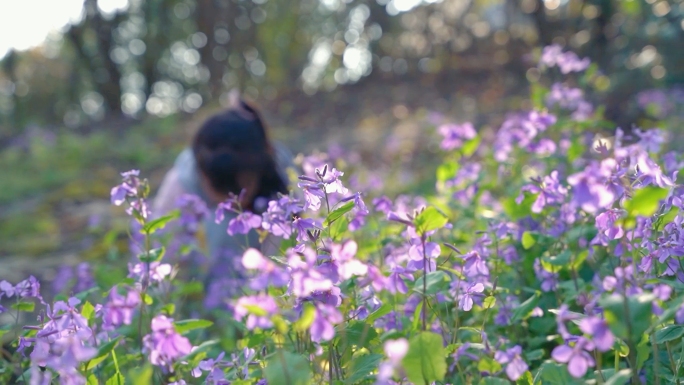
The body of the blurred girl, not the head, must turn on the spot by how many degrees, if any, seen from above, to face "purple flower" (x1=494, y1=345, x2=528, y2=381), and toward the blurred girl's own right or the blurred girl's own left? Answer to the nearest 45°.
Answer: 0° — they already face it

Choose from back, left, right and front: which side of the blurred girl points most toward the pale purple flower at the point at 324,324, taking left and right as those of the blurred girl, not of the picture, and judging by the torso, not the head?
front

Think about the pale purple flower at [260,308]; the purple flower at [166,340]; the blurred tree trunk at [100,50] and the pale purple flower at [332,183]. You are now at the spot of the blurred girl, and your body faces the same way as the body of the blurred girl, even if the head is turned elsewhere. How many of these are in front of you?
3

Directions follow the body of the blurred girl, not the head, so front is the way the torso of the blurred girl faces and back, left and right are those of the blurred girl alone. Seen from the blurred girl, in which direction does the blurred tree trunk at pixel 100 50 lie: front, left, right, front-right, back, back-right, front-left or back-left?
back

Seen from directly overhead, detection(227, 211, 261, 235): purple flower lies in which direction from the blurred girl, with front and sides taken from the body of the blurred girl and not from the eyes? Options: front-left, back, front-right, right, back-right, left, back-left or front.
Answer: front

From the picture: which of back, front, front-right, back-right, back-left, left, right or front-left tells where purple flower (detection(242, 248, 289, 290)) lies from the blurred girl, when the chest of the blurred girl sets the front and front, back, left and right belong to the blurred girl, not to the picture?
front

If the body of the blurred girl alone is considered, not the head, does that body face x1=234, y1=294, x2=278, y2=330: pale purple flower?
yes

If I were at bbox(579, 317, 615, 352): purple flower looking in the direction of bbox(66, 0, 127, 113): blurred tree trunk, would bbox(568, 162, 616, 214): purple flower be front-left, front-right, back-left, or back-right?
front-right

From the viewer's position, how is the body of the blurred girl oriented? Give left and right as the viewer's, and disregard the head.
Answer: facing the viewer

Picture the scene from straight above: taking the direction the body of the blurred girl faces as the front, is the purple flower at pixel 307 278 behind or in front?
in front

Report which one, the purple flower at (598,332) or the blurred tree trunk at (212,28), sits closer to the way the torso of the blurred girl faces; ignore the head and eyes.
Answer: the purple flower

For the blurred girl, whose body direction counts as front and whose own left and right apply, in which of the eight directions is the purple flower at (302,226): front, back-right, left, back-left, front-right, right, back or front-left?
front

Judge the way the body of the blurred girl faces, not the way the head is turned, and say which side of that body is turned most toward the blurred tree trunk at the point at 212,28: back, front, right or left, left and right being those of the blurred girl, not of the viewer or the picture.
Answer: back

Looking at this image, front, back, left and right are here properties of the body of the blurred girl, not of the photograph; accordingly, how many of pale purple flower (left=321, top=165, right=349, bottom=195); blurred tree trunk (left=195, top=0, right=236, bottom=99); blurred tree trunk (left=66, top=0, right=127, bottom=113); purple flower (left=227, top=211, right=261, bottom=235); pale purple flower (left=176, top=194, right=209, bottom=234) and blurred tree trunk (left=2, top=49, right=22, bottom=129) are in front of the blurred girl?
3

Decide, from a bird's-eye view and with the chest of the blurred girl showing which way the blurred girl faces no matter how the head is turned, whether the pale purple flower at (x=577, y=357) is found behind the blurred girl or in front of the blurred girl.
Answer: in front
